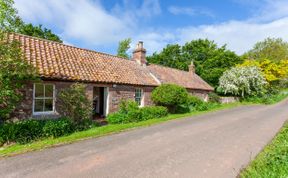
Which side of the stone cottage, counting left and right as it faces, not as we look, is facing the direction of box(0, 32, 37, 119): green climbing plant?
right

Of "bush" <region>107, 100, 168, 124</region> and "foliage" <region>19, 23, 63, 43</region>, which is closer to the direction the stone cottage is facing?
the bush

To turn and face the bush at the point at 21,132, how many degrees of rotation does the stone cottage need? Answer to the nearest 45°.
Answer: approximately 45° to its right

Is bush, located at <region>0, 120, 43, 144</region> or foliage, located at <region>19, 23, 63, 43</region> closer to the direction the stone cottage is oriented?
the bush

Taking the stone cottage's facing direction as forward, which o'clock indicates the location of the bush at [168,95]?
The bush is roughly at 10 o'clock from the stone cottage.

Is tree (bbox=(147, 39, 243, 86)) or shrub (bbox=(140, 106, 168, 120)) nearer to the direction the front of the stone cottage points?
the shrub

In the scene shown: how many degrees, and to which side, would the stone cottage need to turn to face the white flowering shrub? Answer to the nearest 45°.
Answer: approximately 90° to its left

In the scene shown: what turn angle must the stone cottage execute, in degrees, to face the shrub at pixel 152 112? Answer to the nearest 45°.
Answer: approximately 45° to its left
